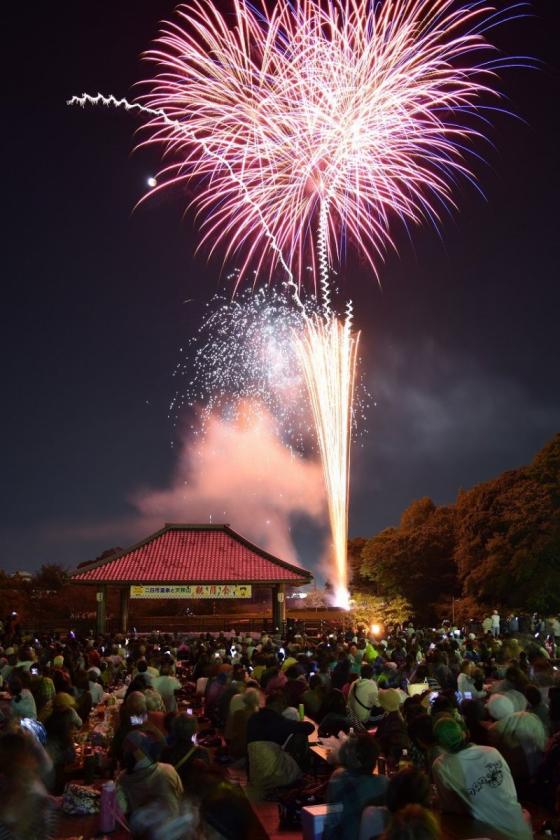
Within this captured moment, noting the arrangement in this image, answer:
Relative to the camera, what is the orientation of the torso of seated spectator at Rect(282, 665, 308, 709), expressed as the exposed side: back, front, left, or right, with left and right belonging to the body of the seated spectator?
back

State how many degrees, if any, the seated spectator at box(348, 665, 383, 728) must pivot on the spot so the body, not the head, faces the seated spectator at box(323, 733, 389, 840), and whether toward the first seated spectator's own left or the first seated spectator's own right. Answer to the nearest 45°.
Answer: approximately 180°

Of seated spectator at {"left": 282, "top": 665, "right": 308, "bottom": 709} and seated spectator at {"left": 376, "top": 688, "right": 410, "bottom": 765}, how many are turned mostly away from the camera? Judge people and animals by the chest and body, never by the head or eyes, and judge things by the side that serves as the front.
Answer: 2

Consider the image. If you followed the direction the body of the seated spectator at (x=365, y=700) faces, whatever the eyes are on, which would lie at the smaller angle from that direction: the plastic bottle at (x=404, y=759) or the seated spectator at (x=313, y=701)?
the seated spectator

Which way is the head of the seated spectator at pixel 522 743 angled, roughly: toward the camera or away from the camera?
away from the camera

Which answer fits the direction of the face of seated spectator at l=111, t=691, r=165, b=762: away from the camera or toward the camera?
away from the camera

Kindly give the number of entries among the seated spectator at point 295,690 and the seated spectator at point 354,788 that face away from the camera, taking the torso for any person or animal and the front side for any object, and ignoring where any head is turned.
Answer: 2

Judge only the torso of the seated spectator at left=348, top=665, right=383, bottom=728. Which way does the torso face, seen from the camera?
away from the camera

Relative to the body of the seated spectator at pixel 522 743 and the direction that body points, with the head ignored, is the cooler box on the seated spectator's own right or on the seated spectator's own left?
on the seated spectator's own left

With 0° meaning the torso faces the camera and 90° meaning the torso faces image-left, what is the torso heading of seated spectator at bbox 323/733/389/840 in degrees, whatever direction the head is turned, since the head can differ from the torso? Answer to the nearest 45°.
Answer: approximately 180°

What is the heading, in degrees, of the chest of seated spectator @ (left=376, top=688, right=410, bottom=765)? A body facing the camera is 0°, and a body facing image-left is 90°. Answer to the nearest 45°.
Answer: approximately 180°

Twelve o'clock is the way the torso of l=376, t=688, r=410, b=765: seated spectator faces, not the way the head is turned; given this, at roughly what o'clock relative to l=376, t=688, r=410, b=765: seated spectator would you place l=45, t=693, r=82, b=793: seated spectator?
l=45, t=693, r=82, b=793: seated spectator is roughly at 9 o'clock from l=376, t=688, r=410, b=765: seated spectator.

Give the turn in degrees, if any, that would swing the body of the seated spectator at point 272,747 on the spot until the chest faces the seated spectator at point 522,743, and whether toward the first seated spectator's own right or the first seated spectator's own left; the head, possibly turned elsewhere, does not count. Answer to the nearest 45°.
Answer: approximately 45° to the first seated spectator's own right

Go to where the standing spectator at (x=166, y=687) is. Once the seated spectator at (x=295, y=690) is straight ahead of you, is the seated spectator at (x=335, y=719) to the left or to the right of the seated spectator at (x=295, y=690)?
right

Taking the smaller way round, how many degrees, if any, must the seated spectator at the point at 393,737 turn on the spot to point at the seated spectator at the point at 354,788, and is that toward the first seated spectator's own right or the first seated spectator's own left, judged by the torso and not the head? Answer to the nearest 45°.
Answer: approximately 180°

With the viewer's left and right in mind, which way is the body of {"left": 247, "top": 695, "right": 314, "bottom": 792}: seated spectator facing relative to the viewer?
facing away from the viewer and to the right of the viewer
